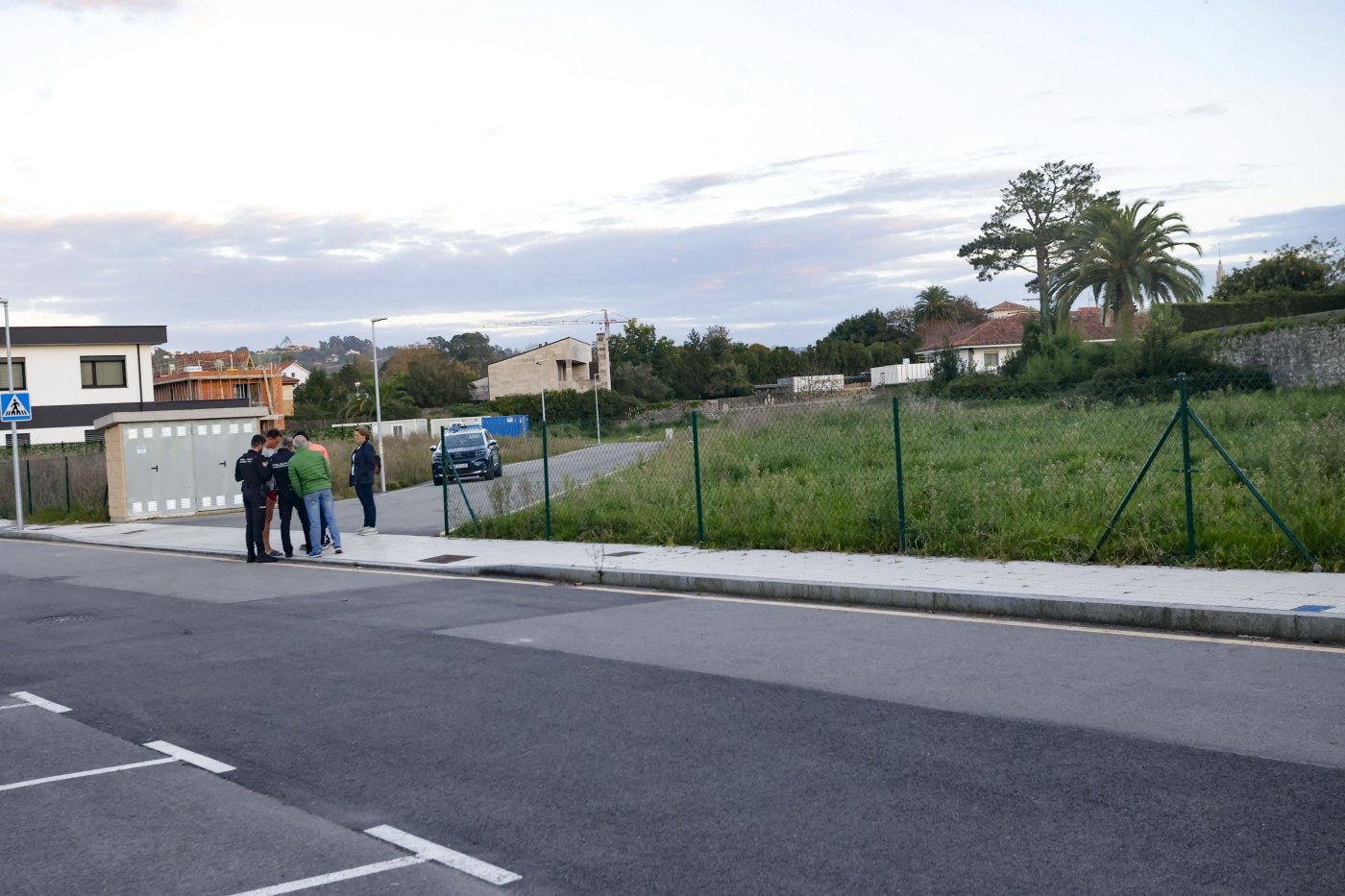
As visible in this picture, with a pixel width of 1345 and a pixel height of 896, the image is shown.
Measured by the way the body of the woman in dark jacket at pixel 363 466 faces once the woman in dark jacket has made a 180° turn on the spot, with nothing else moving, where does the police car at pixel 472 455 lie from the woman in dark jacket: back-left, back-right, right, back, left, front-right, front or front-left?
left

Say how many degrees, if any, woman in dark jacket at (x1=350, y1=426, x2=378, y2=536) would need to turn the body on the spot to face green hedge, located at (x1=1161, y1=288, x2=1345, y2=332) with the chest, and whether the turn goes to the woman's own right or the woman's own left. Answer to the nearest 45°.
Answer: approximately 135° to the woman's own right

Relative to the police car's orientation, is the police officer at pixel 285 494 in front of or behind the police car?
in front

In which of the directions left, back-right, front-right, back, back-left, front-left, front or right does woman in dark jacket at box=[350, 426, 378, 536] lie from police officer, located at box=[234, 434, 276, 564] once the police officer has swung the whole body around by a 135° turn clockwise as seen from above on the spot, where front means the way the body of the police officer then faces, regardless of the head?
back-left

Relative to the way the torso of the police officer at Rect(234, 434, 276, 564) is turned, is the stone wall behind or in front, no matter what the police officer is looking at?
in front

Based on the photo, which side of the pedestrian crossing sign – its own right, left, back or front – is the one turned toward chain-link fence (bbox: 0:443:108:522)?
back

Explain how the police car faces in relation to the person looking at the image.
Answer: facing the viewer and to the left of the viewer

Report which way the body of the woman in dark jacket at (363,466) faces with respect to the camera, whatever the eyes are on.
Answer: to the viewer's left

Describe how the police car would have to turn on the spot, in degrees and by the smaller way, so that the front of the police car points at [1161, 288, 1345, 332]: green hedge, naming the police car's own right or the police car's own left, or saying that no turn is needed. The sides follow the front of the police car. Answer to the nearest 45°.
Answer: approximately 135° to the police car's own left

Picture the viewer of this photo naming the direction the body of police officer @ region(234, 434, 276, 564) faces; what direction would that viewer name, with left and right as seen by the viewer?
facing away from the viewer and to the right of the viewer

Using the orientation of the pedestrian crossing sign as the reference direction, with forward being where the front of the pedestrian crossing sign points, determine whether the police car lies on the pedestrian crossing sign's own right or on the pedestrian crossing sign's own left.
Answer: on the pedestrian crossing sign's own left

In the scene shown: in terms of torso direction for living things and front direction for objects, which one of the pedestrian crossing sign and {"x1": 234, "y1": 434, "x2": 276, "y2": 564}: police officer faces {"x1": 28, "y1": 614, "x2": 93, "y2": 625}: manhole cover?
the pedestrian crossing sign

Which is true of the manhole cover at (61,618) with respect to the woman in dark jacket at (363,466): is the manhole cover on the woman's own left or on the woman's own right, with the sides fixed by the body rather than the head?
on the woman's own left

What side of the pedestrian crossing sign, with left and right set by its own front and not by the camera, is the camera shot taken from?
front

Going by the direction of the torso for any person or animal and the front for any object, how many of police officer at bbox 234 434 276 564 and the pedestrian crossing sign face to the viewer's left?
0
